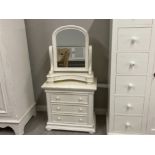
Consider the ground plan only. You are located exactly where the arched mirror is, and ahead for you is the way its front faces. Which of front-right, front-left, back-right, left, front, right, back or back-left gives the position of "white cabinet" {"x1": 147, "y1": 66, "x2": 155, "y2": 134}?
front-left

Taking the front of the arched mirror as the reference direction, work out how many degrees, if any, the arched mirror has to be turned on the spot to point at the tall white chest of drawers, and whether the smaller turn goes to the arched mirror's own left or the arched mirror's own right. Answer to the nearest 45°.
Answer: approximately 45° to the arched mirror's own left

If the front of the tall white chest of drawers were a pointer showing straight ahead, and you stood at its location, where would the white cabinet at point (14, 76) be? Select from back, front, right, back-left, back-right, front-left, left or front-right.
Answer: right

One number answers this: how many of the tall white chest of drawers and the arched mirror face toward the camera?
2

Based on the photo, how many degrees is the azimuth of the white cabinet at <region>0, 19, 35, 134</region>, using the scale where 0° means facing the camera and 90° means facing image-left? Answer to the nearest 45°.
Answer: approximately 45°

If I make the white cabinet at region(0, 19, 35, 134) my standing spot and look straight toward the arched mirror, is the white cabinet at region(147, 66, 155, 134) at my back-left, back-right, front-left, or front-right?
front-right

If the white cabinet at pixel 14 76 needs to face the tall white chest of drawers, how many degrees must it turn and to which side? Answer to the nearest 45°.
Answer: approximately 90° to its left

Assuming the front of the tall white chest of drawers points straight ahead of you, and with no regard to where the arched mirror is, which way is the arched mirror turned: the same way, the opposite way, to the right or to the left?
the same way

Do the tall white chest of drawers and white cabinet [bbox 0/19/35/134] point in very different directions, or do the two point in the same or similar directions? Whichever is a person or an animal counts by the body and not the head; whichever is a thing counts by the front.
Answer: same or similar directions

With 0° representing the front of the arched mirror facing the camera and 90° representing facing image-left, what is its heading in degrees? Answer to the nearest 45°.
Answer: approximately 0°

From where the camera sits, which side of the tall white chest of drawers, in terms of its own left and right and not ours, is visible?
front
